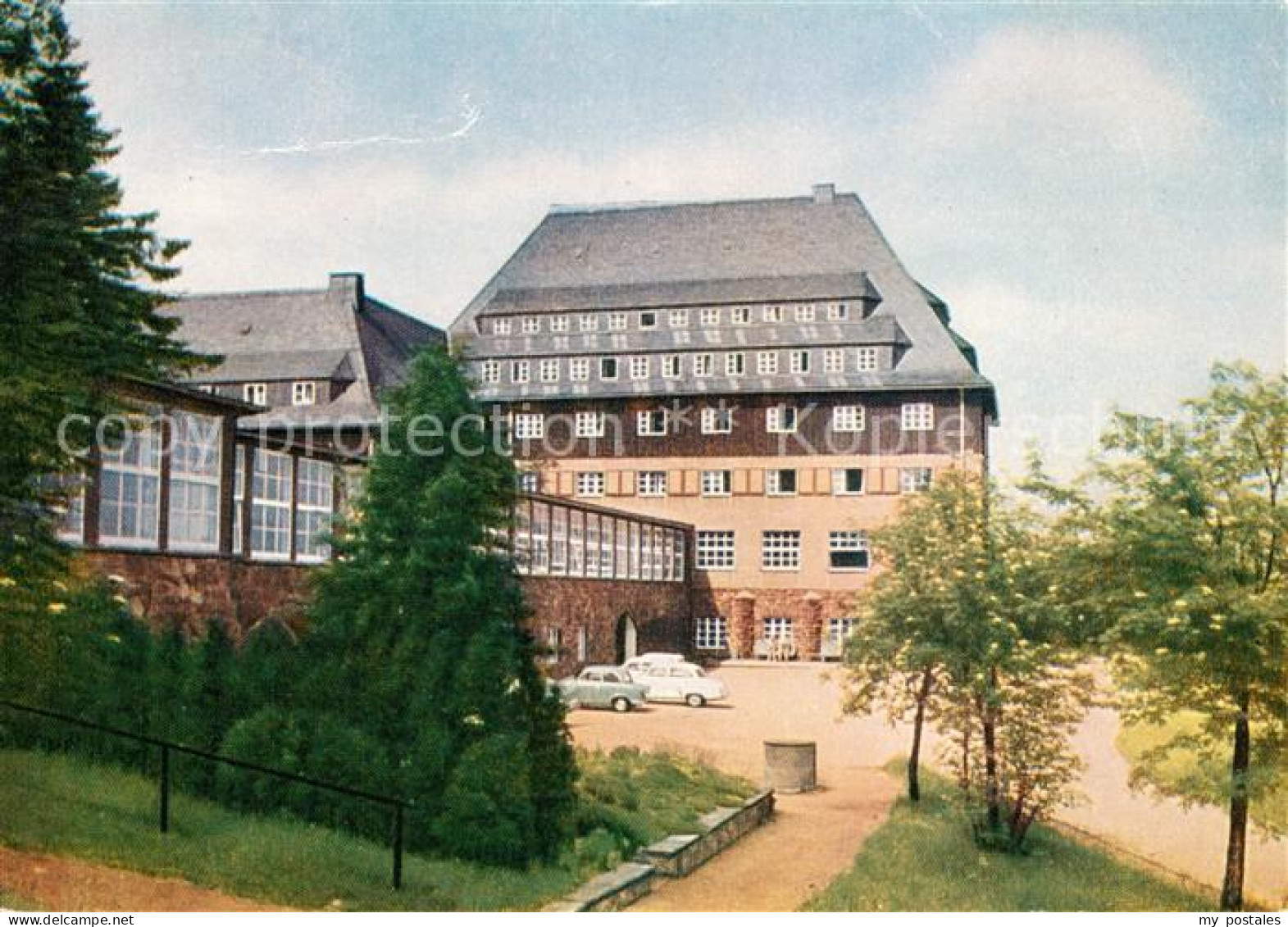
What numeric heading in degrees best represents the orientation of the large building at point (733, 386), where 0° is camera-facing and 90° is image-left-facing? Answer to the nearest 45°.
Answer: approximately 0°

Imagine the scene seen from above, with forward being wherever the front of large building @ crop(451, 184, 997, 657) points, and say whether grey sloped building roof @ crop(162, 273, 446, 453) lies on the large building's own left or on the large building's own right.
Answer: on the large building's own right

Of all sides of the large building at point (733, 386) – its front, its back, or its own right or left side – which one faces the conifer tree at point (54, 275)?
front
